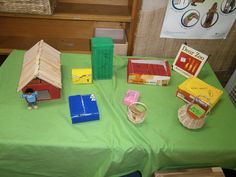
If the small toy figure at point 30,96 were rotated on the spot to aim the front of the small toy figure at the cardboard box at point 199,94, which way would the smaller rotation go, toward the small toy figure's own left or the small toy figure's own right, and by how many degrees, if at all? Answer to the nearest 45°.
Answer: approximately 90° to the small toy figure's own left

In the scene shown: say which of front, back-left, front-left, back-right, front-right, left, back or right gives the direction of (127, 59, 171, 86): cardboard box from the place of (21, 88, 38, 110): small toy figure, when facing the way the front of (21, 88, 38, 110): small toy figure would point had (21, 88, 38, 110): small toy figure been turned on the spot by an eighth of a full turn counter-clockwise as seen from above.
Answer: front-left

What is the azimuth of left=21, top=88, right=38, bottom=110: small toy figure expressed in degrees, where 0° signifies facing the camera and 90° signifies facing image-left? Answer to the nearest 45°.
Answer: approximately 0°

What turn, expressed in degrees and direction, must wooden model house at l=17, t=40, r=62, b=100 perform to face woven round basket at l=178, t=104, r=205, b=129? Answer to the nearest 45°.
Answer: approximately 45° to its left

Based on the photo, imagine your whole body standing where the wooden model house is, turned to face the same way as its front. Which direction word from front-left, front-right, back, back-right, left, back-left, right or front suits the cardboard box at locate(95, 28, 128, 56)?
back-left

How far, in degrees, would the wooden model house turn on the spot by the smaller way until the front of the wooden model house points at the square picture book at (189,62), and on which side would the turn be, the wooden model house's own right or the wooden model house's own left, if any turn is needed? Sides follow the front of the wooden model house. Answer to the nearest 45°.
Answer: approximately 90° to the wooden model house's own left

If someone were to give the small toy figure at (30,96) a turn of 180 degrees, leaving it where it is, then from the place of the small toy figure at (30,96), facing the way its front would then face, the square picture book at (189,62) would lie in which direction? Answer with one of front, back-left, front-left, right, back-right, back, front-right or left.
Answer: right

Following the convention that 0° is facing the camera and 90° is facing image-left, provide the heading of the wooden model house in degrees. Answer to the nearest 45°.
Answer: approximately 0°
